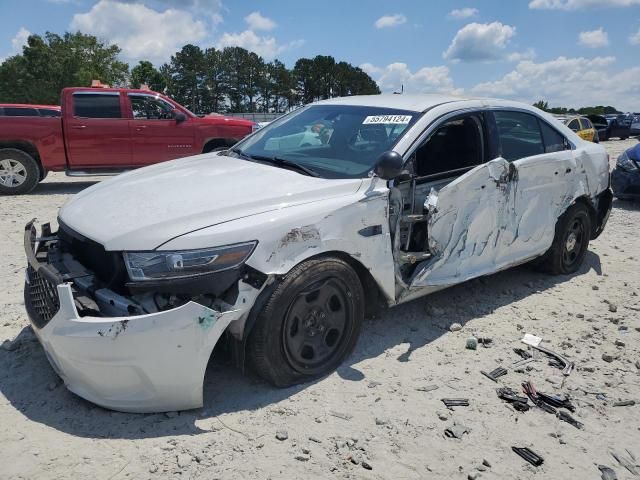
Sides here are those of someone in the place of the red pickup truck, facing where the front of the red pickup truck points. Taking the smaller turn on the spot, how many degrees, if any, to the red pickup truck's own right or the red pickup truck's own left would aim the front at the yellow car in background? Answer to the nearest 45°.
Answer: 0° — it already faces it

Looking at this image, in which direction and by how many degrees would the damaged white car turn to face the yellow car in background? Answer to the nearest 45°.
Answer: approximately 180°

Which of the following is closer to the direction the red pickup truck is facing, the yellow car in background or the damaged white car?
the yellow car in background

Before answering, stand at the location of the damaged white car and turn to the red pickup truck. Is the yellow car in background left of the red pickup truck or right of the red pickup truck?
right

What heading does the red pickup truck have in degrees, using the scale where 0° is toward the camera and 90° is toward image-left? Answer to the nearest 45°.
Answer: approximately 270°

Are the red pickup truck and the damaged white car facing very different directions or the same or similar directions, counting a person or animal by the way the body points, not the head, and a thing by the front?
very different directions

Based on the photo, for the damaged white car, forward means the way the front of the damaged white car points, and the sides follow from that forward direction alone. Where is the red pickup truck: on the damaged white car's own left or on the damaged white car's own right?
on the damaged white car's own right

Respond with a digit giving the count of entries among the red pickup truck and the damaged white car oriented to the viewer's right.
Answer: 1
